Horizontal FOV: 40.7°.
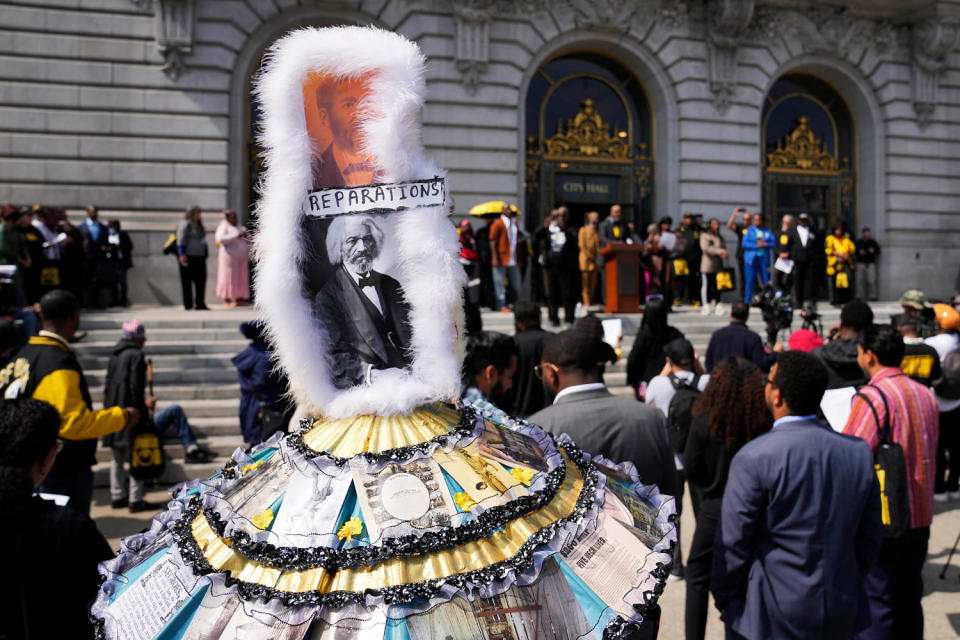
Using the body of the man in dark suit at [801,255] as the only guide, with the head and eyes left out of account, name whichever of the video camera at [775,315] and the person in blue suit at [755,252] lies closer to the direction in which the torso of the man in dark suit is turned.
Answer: the video camera

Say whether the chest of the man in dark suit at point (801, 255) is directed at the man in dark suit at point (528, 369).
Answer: yes

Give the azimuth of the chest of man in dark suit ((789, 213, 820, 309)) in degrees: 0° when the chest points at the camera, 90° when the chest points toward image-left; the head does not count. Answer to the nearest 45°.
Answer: approximately 0°

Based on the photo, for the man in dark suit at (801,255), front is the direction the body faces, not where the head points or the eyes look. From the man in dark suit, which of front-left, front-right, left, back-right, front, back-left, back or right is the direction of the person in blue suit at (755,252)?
front-right

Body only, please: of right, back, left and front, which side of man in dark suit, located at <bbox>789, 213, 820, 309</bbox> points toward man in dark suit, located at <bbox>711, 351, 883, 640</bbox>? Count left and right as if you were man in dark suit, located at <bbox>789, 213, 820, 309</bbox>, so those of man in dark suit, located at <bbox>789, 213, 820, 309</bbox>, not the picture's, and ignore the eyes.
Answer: front

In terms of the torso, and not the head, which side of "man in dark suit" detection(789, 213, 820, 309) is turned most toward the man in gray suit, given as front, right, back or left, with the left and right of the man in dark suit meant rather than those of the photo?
front

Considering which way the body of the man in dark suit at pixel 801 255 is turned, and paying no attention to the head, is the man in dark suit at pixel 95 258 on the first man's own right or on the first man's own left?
on the first man's own right

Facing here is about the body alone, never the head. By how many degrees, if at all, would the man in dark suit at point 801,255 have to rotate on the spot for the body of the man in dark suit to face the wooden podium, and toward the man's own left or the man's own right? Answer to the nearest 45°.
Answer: approximately 45° to the man's own right

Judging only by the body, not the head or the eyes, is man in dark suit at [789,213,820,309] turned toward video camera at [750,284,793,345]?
yes

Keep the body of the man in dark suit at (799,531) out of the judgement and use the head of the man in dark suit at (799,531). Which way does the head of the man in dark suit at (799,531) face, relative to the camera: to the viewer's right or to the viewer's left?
to the viewer's left

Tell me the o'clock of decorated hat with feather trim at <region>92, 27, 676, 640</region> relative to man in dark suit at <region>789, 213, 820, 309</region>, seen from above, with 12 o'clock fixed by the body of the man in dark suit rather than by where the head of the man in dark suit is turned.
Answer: The decorated hat with feather trim is roughly at 12 o'clock from the man in dark suit.

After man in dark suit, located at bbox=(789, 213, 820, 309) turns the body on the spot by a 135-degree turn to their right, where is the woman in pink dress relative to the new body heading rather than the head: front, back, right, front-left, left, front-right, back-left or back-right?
left
